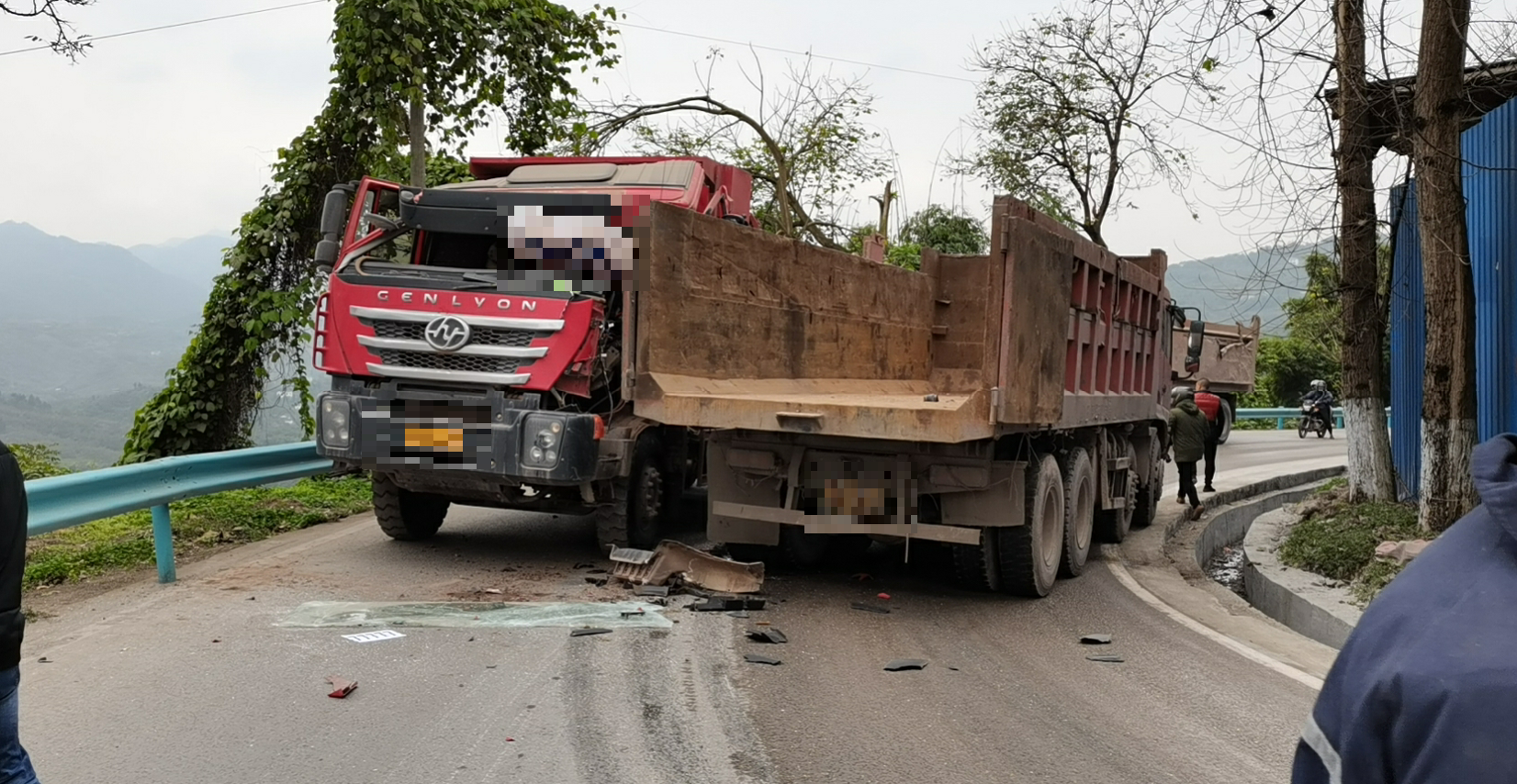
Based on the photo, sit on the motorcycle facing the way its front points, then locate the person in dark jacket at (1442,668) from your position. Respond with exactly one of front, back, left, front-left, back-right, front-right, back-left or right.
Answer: front-left

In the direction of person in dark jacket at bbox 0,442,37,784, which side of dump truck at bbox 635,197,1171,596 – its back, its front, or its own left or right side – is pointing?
back

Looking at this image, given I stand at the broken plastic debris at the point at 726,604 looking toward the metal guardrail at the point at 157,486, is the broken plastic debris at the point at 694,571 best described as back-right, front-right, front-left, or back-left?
front-right

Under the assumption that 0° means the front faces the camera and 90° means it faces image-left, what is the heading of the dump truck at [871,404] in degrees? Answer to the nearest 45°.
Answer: approximately 225°

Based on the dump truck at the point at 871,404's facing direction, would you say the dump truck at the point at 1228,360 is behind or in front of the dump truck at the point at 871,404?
in front

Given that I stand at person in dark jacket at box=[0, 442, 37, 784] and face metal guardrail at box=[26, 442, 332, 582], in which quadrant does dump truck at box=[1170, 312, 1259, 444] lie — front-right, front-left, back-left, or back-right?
front-right

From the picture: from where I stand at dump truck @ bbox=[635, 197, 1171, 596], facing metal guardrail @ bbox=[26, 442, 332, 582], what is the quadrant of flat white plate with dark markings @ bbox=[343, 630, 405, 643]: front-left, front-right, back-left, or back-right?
front-left

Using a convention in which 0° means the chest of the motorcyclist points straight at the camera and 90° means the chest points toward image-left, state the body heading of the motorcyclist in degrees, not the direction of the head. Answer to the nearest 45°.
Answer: approximately 45°

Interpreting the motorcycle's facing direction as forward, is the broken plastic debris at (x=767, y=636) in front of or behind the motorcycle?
in front
